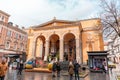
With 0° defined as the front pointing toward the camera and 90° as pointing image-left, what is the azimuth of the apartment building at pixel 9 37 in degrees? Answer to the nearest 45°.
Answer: approximately 315°

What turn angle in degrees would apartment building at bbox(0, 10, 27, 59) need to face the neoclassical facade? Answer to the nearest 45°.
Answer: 0° — it already faces it

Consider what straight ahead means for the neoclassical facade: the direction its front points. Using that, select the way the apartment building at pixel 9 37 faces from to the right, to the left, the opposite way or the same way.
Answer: to the left

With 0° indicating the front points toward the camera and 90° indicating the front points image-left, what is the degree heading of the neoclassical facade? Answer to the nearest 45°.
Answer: approximately 45°

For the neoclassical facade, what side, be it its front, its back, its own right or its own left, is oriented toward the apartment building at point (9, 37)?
right
